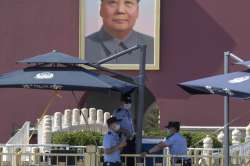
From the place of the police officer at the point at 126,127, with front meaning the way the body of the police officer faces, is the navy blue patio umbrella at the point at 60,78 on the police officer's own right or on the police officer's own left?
on the police officer's own right

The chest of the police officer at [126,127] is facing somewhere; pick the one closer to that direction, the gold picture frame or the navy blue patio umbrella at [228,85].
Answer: the navy blue patio umbrella

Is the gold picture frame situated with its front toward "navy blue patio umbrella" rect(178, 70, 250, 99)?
yes

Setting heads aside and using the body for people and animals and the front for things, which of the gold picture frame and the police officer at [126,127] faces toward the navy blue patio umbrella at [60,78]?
the gold picture frame

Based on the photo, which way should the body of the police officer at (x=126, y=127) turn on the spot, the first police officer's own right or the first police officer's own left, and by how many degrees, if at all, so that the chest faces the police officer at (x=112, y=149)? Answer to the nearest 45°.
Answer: approximately 45° to the first police officer's own right

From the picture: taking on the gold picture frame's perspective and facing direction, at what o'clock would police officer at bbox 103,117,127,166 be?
The police officer is roughly at 12 o'clock from the gold picture frame.
